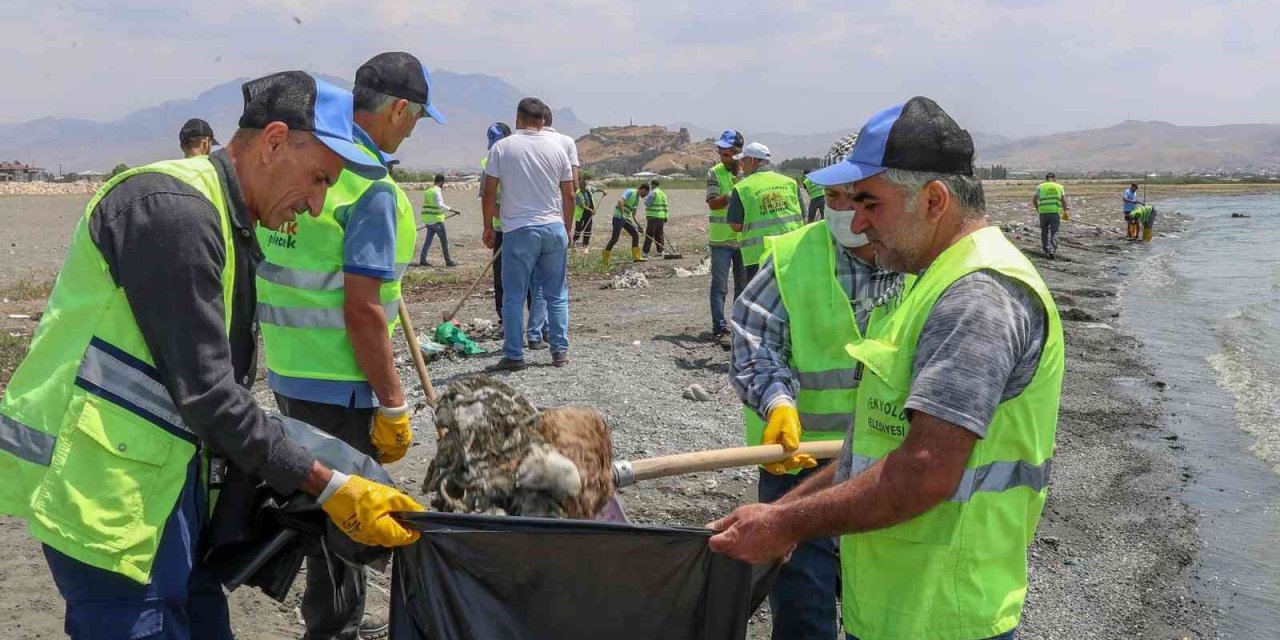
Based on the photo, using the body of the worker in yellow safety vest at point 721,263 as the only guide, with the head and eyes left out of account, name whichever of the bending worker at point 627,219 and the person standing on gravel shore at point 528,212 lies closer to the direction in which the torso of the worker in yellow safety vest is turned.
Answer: the person standing on gravel shore

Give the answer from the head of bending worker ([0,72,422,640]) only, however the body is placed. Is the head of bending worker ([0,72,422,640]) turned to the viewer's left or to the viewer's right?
to the viewer's right

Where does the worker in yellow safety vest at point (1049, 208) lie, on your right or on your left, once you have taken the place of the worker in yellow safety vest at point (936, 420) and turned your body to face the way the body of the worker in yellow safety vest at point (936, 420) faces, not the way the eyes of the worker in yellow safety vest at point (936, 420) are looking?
on your right

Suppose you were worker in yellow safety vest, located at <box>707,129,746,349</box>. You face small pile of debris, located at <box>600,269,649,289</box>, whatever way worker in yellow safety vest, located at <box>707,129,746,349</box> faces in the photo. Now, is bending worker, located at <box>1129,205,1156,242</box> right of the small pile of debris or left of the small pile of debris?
right

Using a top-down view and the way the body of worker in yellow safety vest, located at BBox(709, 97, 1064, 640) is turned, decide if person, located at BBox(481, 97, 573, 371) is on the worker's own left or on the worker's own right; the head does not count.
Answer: on the worker's own right

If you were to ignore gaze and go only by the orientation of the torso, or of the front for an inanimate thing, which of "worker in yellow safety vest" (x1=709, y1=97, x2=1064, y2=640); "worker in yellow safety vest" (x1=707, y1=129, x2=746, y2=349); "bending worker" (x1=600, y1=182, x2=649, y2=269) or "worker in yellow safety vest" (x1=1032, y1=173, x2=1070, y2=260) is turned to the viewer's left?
"worker in yellow safety vest" (x1=709, y1=97, x2=1064, y2=640)

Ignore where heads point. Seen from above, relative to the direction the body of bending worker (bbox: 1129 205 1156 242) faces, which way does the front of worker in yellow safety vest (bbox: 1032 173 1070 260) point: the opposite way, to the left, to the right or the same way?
to the right

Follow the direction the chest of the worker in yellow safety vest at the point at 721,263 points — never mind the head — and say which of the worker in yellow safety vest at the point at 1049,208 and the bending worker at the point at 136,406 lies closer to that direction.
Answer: the bending worker

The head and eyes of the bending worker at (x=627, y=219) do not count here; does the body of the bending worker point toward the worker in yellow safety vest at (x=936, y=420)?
no

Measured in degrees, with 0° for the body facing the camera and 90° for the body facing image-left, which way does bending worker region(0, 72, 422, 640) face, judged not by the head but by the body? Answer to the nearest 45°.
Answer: approximately 270°

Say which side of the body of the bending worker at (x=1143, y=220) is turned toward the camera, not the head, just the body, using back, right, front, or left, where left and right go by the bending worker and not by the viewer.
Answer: left

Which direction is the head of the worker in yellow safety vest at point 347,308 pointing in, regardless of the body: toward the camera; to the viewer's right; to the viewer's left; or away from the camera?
to the viewer's right
